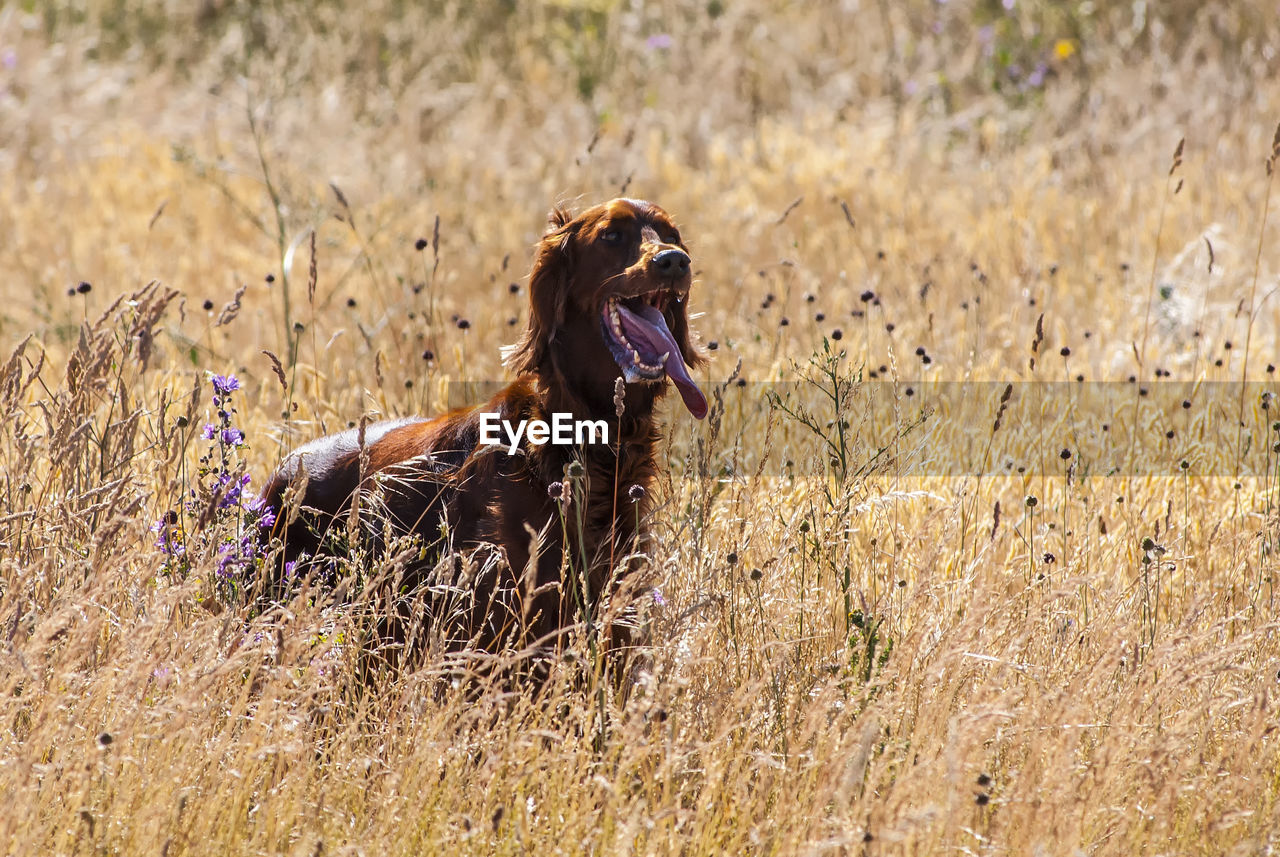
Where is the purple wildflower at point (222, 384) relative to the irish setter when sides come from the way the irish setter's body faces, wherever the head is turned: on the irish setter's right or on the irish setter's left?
on the irish setter's right

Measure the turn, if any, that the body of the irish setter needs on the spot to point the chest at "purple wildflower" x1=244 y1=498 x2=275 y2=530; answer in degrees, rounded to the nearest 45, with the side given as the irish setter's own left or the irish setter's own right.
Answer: approximately 135° to the irish setter's own right

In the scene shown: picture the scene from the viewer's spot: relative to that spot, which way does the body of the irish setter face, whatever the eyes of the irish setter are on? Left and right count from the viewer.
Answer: facing the viewer and to the right of the viewer
